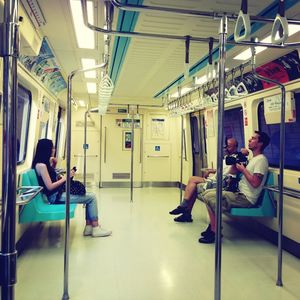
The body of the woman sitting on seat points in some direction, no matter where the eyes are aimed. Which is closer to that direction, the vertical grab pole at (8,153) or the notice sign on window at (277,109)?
the notice sign on window

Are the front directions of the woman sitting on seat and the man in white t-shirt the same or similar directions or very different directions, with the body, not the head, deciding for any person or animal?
very different directions

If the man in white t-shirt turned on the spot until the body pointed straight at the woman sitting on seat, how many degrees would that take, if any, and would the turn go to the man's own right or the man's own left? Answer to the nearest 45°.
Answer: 0° — they already face them

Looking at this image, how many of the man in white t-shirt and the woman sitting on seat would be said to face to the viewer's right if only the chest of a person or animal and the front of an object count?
1

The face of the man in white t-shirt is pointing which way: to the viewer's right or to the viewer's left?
to the viewer's left

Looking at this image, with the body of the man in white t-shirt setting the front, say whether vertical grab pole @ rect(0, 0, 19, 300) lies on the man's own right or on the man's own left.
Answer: on the man's own left

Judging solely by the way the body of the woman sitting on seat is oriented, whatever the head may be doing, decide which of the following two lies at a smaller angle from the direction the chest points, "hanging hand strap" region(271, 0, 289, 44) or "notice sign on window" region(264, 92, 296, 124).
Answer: the notice sign on window

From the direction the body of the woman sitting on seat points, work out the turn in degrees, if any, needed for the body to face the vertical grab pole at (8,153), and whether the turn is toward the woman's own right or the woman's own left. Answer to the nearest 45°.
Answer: approximately 90° to the woman's own right

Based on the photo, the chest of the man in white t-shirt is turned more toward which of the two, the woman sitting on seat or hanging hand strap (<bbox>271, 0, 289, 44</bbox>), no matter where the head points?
the woman sitting on seat

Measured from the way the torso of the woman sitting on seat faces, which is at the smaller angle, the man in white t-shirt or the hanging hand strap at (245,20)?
the man in white t-shirt

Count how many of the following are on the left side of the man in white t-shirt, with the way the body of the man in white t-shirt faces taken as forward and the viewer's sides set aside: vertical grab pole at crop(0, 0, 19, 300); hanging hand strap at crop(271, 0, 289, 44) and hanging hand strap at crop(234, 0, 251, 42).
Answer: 3

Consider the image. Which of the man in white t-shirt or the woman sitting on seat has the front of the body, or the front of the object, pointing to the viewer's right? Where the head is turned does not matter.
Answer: the woman sitting on seat

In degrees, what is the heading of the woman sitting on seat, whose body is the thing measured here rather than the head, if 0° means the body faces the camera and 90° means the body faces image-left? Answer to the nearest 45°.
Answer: approximately 270°

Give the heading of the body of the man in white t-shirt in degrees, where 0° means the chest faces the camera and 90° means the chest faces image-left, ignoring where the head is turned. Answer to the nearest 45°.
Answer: approximately 90°
